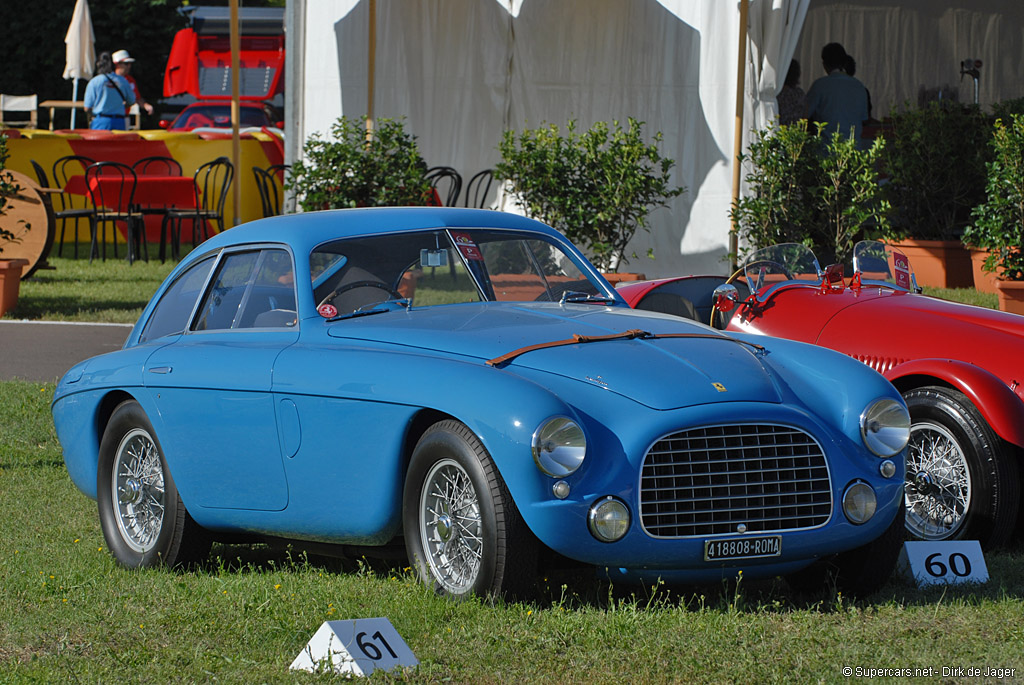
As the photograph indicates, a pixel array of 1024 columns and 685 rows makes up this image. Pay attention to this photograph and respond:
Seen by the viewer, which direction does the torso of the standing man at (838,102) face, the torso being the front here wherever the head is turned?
away from the camera

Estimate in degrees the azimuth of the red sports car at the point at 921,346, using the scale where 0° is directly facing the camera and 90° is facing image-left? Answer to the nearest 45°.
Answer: approximately 315°

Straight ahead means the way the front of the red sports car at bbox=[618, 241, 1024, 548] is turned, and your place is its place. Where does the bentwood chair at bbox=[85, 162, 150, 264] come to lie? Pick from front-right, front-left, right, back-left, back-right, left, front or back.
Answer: back

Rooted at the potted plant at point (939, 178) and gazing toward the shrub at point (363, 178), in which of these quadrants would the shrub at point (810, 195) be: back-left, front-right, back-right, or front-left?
front-left

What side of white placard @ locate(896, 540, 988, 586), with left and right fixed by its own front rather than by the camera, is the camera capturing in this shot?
front

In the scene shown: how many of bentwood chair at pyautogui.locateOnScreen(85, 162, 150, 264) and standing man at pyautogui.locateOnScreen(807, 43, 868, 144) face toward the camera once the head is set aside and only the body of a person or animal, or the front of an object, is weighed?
0

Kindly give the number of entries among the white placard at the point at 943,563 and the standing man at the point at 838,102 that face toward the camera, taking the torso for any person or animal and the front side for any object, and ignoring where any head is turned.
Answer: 1

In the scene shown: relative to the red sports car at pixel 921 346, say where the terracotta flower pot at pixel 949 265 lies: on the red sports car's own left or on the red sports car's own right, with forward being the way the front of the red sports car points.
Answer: on the red sports car's own left

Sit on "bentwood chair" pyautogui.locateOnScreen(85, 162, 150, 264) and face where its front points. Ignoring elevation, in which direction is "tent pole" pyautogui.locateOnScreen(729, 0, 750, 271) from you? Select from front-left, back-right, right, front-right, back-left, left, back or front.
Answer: right

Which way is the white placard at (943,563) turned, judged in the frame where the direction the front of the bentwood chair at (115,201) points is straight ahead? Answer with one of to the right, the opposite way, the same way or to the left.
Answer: the opposite way

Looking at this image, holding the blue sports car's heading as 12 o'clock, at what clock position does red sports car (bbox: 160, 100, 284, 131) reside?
The red sports car is roughly at 7 o'clock from the blue sports car.
